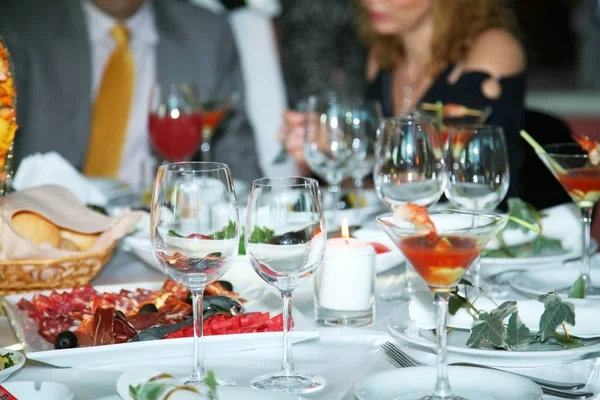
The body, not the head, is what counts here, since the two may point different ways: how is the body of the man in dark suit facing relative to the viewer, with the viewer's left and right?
facing the viewer

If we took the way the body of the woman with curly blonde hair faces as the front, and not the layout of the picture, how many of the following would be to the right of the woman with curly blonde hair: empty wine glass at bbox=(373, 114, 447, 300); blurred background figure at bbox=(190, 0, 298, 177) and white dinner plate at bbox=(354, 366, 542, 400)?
1

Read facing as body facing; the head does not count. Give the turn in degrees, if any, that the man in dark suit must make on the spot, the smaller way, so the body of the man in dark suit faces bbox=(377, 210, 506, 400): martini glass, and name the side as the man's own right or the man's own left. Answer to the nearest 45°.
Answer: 0° — they already face it

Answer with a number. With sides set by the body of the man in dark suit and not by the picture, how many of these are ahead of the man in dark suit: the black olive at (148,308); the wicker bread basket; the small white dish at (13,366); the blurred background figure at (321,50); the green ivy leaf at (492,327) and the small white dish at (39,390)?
5

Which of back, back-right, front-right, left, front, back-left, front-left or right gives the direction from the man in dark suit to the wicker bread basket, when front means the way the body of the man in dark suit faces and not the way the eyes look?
front

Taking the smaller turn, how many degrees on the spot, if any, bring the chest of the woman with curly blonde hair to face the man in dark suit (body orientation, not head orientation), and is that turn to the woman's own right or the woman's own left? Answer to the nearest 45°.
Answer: approximately 45° to the woman's own right

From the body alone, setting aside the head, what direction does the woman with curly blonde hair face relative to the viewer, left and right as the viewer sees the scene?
facing the viewer and to the left of the viewer

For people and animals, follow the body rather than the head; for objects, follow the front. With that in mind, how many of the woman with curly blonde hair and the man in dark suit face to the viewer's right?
0

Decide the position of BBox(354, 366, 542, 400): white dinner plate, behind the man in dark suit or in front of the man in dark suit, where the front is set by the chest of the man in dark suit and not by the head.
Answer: in front

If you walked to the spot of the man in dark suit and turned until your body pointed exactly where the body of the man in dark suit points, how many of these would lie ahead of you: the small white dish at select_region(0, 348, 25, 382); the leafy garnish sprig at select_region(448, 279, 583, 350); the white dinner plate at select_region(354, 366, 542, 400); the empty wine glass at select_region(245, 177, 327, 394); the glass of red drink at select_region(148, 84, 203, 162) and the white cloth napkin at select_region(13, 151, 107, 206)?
6

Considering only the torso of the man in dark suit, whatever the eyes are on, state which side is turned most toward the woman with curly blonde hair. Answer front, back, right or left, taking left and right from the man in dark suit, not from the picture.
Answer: left

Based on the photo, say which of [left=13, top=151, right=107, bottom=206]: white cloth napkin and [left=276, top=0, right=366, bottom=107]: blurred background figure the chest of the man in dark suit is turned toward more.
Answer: the white cloth napkin

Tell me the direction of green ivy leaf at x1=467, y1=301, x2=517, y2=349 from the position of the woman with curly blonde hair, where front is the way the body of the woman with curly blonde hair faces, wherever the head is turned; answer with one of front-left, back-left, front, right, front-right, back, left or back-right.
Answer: front-left

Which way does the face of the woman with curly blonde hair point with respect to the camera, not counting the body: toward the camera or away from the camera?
toward the camera

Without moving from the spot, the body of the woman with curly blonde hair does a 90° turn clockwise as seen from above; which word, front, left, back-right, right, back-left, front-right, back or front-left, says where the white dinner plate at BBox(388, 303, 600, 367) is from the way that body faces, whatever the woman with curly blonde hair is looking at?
back-left
